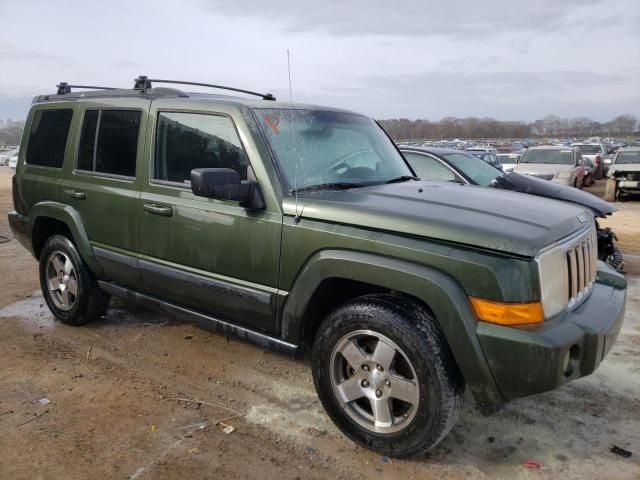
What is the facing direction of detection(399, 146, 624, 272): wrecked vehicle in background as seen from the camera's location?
facing the viewer and to the right of the viewer

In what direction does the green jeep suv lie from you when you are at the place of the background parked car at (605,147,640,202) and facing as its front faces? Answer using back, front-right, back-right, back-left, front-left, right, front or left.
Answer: front

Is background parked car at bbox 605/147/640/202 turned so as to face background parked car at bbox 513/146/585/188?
no

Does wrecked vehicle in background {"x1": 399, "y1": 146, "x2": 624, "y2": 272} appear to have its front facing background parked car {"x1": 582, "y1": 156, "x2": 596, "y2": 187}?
no

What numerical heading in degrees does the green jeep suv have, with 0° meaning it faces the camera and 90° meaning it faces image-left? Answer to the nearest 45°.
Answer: approximately 315°

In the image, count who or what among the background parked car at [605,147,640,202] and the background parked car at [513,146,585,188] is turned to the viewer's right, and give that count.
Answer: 0

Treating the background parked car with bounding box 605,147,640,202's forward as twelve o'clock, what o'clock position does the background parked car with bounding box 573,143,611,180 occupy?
the background parked car with bounding box 573,143,611,180 is roughly at 6 o'clock from the background parked car with bounding box 605,147,640,202.

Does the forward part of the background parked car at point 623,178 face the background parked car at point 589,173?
no

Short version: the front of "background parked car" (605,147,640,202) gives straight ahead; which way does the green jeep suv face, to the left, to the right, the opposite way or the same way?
to the left

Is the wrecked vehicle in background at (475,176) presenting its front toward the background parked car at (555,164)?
no

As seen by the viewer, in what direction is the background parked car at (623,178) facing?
toward the camera
